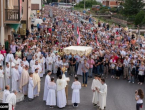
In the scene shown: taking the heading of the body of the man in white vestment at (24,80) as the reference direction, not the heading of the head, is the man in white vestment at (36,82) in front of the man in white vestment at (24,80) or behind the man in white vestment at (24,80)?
in front
